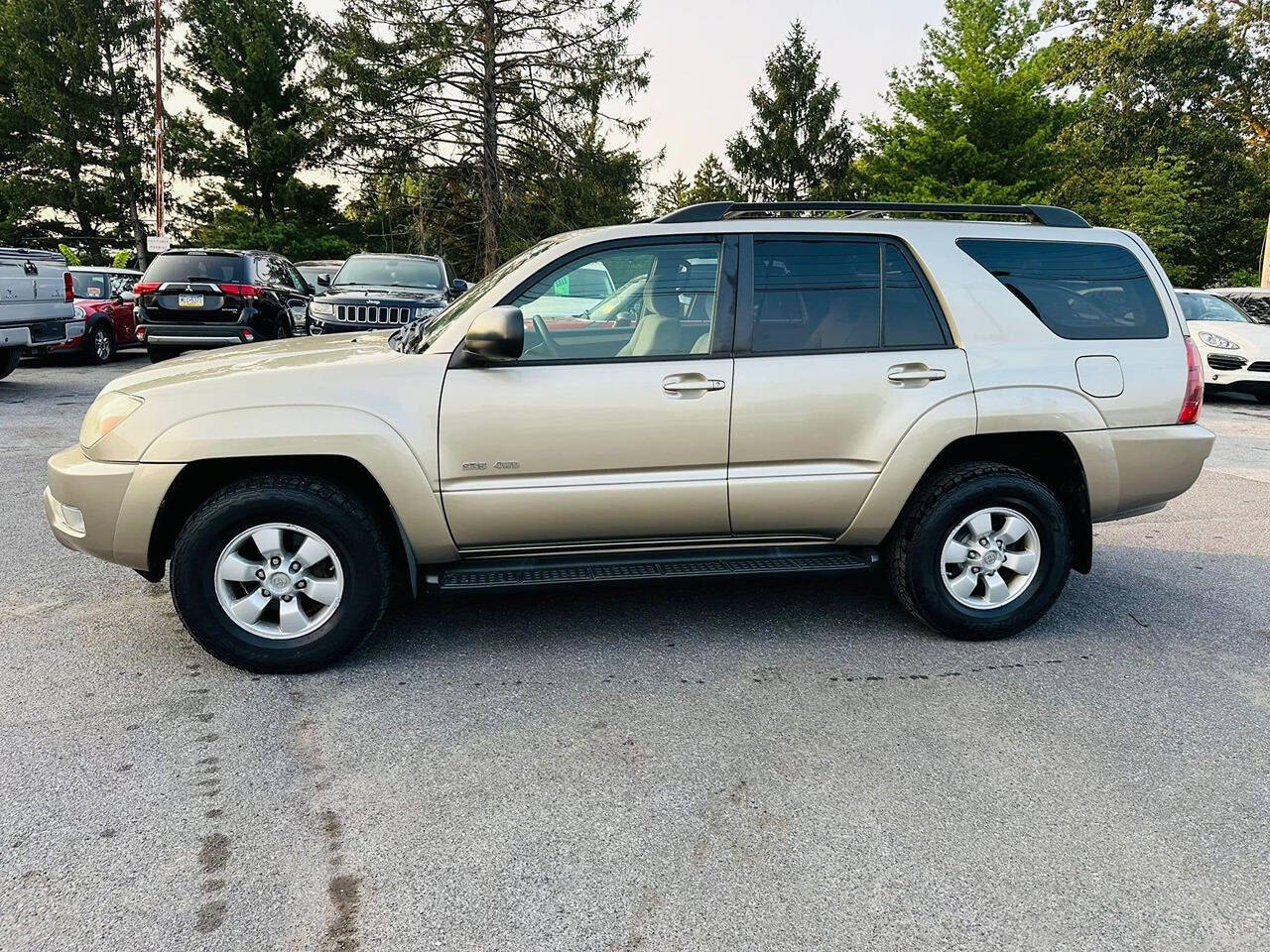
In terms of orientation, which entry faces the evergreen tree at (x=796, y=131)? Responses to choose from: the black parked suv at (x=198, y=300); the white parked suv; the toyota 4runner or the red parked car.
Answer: the black parked suv

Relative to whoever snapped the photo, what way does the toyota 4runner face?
facing to the left of the viewer

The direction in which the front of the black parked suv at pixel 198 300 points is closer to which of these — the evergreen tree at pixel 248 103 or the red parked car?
the evergreen tree

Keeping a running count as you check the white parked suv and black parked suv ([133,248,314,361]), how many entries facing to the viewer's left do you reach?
0

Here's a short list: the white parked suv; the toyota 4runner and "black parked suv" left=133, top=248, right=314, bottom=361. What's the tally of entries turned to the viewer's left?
1

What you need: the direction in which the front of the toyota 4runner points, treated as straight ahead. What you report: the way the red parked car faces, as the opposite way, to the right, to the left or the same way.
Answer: to the left

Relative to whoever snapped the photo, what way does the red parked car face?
facing the viewer and to the left of the viewer

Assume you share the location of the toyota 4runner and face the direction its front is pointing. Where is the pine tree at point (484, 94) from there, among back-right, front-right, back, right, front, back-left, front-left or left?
right

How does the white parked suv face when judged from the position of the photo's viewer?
facing the viewer and to the right of the viewer

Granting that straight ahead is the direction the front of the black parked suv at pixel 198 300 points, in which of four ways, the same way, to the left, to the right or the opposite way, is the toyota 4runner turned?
to the left

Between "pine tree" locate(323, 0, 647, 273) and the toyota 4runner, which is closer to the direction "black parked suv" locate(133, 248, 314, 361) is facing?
the pine tree

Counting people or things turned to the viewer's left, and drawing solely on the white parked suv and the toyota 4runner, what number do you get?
1

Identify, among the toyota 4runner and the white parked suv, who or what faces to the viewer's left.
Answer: the toyota 4runner

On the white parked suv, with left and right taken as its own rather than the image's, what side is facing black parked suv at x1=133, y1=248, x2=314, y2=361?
right

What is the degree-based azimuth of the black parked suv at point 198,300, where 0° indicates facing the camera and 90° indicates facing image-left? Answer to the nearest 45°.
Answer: approximately 225°

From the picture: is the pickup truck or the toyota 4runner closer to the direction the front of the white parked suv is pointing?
the toyota 4runner
